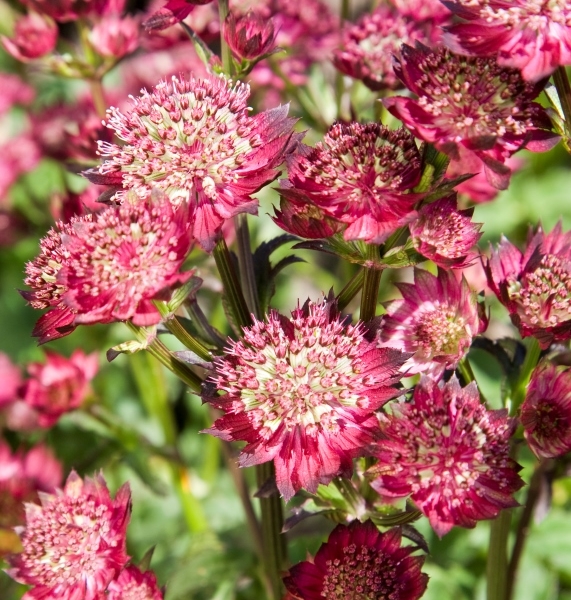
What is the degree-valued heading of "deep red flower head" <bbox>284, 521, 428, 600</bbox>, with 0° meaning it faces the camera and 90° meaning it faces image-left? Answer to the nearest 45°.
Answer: approximately 0°
